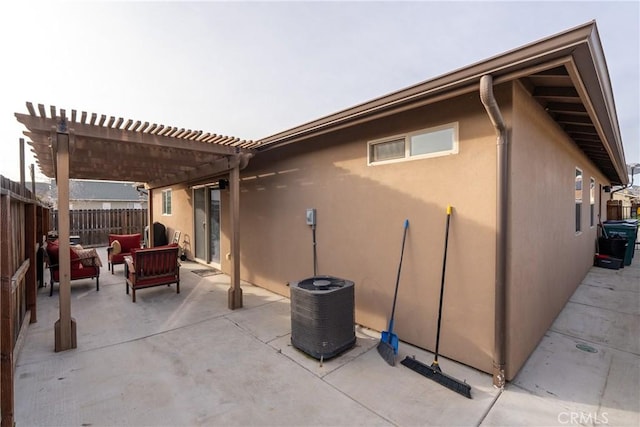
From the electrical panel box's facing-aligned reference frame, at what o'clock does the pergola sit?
The pergola is roughly at 1 o'clock from the electrical panel box.

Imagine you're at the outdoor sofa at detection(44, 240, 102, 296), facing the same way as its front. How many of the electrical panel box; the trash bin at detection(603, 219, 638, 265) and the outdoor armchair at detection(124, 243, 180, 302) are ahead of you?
3

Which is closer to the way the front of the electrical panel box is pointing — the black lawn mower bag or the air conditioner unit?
the air conditioner unit

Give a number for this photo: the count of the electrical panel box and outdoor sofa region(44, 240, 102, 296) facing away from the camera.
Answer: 0

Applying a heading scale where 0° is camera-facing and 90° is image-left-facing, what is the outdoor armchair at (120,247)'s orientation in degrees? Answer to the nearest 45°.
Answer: approximately 0°

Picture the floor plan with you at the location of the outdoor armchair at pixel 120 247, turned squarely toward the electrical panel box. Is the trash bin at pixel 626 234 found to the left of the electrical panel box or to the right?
left

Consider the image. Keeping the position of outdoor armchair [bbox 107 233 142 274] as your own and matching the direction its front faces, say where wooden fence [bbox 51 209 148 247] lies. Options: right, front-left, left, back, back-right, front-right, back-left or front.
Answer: back

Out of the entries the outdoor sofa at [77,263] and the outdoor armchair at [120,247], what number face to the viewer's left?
0

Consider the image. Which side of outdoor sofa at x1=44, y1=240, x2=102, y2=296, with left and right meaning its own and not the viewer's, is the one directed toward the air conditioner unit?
front

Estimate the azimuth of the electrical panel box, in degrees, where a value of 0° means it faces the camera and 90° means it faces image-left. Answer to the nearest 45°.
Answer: approximately 45°

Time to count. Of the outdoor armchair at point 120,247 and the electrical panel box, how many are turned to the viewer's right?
0

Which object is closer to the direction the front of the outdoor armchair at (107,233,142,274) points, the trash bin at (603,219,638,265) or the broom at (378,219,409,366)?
the broom

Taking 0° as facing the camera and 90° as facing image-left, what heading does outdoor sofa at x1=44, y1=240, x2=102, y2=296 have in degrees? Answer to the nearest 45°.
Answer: approximately 315°

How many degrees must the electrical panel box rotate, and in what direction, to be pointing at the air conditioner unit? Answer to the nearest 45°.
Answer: approximately 45° to its left

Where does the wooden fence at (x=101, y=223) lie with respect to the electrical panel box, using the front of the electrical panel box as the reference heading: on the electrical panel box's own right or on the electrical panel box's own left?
on the electrical panel box's own right
